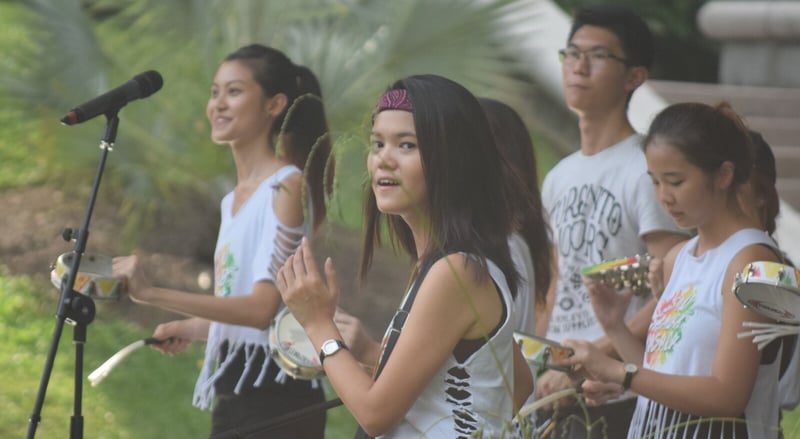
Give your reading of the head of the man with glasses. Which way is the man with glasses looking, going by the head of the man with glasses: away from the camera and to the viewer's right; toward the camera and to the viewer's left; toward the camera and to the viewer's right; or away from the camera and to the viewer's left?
toward the camera and to the viewer's left

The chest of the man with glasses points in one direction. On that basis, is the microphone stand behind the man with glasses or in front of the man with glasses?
in front

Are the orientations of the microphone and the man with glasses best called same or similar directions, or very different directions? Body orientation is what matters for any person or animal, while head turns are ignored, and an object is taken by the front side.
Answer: very different directions

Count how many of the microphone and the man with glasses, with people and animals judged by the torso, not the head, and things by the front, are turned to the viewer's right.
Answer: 1

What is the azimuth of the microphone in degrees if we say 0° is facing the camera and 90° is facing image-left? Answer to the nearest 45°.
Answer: approximately 270°

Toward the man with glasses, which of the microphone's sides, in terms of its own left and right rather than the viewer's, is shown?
front

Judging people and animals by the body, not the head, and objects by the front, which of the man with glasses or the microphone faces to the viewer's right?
the microphone
